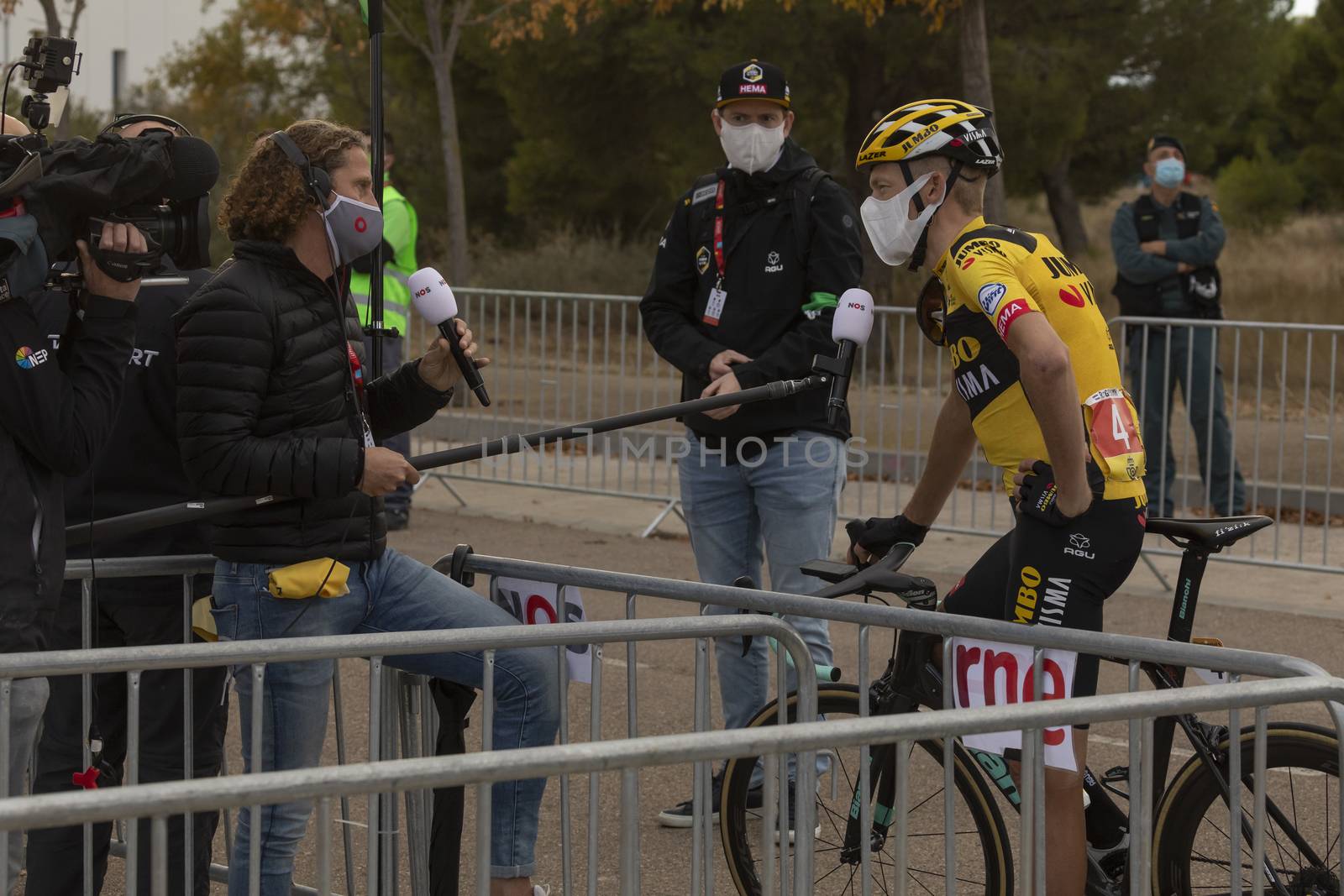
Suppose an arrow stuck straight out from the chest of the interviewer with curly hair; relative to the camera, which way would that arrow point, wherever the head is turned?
to the viewer's right

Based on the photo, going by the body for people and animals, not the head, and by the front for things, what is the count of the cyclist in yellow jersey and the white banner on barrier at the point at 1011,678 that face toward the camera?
1

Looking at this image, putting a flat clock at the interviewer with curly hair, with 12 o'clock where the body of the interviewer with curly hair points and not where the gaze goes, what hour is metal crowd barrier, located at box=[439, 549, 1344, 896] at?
The metal crowd barrier is roughly at 1 o'clock from the interviewer with curly hair.

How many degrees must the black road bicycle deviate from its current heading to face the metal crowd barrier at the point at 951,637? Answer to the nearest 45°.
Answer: approximately 45° to its left

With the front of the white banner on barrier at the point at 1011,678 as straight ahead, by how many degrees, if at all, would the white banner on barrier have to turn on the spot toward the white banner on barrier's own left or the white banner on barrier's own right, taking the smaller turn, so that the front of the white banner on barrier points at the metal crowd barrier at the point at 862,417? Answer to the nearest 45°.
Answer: approximately 180°

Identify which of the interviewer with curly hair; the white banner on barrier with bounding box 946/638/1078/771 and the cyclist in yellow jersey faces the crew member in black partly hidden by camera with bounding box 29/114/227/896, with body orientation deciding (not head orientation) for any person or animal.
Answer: the cyclist in yellow jersey

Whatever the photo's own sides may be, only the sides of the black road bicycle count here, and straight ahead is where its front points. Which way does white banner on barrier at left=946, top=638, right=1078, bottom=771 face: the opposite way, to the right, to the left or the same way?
to the left

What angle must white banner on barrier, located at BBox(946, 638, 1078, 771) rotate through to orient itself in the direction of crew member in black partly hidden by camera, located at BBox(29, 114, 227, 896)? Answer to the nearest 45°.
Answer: approximately 90° to its right

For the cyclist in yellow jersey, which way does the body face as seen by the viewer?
to the viewer's left

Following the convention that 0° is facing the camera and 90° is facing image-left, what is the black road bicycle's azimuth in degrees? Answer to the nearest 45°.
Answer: approximately 90°
